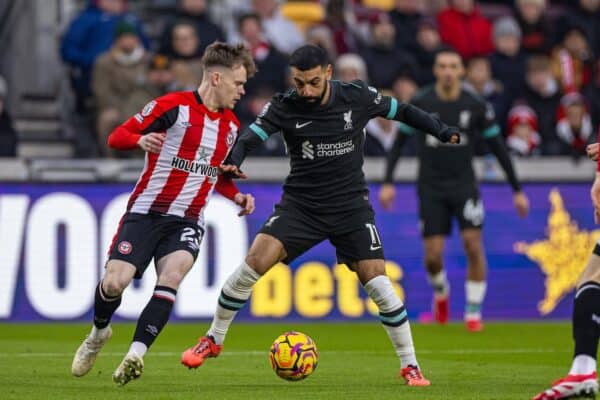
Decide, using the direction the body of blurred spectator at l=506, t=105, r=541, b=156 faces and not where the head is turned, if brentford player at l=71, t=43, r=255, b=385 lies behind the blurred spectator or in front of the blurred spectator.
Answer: in front

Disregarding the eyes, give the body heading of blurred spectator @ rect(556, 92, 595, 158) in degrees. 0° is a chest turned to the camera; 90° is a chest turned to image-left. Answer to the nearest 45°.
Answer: approximately 0°

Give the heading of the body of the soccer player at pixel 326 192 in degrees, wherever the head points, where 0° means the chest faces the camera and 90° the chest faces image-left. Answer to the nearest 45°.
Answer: approximately 0°

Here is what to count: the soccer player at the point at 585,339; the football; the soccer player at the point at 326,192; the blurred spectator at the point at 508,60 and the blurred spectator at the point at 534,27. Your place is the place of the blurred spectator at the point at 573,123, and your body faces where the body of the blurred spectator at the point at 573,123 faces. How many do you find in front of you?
3

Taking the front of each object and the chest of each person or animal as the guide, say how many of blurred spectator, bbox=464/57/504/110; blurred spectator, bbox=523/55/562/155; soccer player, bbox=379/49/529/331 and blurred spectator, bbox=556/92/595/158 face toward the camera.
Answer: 4

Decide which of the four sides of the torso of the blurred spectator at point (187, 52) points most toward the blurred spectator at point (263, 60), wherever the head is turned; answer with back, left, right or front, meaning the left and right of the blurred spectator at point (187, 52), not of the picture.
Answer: left

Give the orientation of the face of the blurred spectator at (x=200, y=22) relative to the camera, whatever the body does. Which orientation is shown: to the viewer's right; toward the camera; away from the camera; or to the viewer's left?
toward the camera

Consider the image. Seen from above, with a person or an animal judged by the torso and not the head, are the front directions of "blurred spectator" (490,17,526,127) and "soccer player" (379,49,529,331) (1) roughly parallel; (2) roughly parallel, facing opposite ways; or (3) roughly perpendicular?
roughly parallel

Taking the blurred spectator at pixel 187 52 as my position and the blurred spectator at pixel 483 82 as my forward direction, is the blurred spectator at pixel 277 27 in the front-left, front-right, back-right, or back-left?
front-left

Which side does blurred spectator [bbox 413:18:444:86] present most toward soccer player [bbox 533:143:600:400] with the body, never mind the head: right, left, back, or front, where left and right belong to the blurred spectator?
front

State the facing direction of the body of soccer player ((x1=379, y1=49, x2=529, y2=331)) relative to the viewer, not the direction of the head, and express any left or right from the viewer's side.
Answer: facing the viewer

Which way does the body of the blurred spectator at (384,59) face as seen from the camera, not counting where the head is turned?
toward the camera

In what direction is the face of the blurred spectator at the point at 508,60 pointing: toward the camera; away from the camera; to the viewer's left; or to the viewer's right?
toward the camera

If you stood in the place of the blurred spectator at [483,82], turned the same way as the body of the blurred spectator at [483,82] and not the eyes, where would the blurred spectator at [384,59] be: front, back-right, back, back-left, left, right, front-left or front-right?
right

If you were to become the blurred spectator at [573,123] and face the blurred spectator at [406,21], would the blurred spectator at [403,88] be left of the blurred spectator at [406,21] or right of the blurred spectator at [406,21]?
left

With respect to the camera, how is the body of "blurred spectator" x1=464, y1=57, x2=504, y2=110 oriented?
toward the camera

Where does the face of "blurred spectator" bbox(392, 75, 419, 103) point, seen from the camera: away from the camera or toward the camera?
toward the camera

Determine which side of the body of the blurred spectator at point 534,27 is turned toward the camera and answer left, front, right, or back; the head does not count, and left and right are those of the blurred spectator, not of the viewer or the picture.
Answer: front

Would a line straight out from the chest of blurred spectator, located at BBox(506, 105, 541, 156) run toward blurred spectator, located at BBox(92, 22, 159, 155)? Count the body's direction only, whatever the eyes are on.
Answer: no

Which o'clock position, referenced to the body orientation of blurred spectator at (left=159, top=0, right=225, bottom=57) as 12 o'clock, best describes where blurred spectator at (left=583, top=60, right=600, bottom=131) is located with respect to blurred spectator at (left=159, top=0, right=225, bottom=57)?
blurred spectator at (left=583, top=60, right=600, bottom=131) is roughly at 9 o'clock from blurred spectator at (left=159, top=0, right=225, bottom=57).
